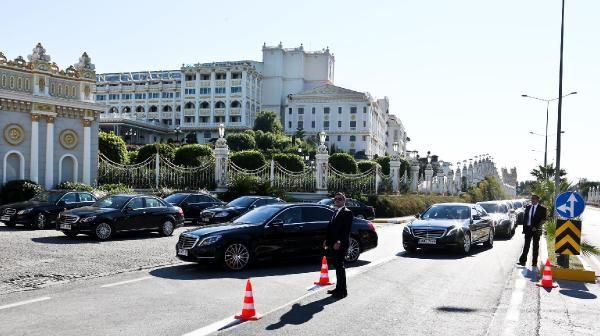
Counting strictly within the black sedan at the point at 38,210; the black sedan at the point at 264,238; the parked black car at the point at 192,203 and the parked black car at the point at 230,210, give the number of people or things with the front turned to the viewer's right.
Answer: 0

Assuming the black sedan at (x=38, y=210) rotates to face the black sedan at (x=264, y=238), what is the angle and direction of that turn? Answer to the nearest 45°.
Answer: approximately 90° to its left

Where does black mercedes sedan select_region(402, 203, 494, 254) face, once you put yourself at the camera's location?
facing the viewer and to the left of the viewer

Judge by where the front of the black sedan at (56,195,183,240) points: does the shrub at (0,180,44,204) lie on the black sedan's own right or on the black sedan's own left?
on the black sedan's own right

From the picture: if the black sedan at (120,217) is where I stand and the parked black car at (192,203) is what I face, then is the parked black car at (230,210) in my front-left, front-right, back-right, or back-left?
front-right

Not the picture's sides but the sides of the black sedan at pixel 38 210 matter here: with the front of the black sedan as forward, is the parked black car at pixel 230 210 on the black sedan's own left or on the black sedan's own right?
on the black sedan's own left

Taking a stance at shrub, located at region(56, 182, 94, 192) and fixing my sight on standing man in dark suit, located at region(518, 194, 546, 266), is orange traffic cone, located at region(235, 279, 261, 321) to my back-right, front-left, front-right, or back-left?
front-right

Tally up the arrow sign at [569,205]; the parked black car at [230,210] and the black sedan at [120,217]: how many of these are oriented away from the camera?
0

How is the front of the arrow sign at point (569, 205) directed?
toward the camera

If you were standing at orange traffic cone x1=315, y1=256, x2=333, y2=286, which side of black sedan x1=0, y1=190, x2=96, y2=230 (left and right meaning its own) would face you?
left

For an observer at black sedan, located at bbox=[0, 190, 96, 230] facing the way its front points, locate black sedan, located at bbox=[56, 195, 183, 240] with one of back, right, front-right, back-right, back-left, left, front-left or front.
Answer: left

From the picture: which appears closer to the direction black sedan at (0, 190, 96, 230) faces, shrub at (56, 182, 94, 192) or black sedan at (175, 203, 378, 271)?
the black sedan

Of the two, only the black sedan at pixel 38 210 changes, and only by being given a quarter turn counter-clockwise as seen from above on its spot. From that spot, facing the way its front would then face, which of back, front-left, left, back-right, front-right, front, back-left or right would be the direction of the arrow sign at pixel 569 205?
front
